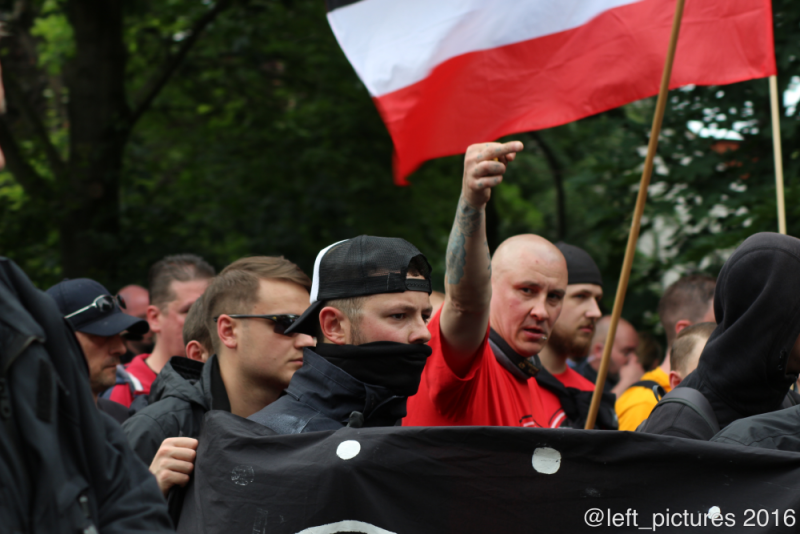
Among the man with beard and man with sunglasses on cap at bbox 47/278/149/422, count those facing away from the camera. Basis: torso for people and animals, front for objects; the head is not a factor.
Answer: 0

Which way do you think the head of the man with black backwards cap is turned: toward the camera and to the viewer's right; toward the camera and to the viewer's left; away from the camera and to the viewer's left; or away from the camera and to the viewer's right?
toward the camera and to the viewer's right

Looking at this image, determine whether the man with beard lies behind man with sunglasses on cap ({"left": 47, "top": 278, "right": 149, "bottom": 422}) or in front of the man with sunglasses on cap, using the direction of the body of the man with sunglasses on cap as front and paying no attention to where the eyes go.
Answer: in front

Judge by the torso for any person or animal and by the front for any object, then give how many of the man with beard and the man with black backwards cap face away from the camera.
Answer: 0

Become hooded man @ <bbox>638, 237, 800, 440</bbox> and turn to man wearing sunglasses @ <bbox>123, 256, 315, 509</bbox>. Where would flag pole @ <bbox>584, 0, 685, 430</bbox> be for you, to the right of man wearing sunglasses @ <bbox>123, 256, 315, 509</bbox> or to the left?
right

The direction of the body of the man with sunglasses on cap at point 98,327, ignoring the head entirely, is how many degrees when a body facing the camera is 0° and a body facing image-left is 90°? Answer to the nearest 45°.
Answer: approximately 270°

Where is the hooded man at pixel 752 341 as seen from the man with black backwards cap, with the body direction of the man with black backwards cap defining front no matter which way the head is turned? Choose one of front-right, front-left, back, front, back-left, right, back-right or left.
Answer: front-left

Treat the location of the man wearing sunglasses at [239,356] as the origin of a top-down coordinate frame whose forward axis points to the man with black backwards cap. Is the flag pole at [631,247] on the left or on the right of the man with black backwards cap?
left

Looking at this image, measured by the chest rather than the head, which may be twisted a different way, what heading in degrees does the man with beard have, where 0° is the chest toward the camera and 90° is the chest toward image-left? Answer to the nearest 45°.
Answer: approximately 315°

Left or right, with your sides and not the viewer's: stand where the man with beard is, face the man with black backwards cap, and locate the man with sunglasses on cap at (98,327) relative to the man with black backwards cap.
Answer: right

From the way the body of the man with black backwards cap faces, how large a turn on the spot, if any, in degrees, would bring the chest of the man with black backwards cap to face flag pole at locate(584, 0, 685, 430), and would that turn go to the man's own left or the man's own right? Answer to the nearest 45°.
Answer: approximately 90° to the man's own left
